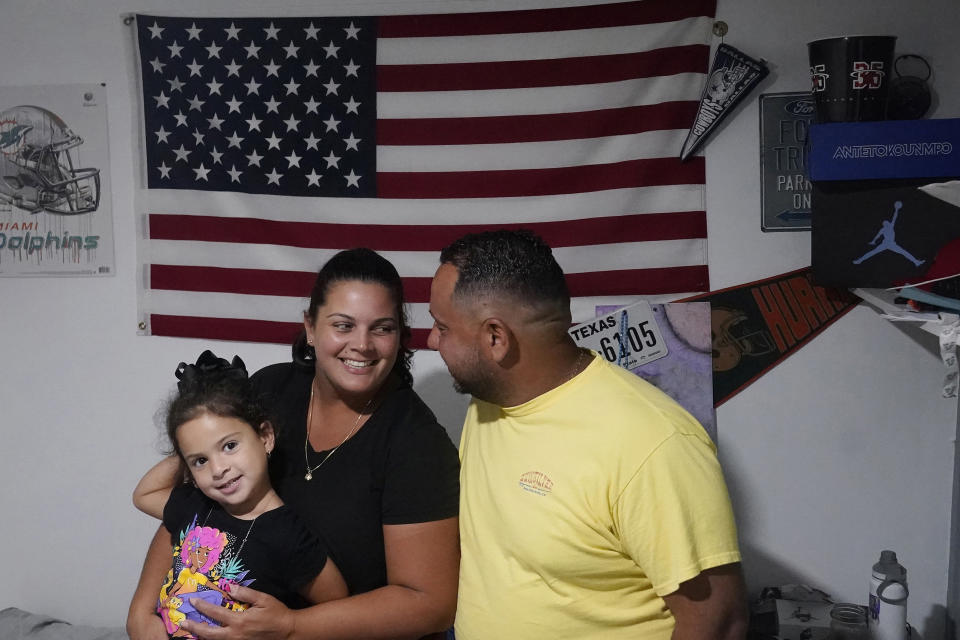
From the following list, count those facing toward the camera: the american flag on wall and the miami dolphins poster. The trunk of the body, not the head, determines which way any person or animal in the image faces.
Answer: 2

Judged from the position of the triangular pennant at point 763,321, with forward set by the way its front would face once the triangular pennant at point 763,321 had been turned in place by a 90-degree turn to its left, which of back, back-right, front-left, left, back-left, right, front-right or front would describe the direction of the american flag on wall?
back

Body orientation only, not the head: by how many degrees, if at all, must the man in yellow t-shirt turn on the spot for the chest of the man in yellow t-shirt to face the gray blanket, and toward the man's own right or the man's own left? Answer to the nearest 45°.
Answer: approximately 90° to the man's own right

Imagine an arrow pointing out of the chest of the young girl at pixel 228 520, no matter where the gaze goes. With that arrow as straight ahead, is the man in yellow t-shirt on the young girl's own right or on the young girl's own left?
on the young girl's own left

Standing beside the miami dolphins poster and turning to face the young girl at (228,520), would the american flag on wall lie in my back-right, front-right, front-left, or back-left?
front-left

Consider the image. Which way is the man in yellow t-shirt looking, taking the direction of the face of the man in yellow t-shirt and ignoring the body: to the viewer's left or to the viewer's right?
to the viewer's left

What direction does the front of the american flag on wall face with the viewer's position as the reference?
facing the viewer

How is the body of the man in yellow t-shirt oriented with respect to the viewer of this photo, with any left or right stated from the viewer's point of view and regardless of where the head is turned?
facing the viewer and to the left of the viewer

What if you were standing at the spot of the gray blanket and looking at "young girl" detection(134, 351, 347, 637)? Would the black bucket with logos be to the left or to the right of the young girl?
left

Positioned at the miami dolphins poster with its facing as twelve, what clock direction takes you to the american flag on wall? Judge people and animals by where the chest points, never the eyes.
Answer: The american flag on wall is roughly at 10 o'clock from the miami dolphins poster.

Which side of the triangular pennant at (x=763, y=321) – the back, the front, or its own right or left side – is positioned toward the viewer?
front

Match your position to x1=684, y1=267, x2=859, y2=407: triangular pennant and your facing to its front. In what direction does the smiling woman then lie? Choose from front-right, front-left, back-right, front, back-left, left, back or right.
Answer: front-right

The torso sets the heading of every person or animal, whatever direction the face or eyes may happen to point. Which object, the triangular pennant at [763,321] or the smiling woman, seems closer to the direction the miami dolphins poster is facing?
the smiling woman

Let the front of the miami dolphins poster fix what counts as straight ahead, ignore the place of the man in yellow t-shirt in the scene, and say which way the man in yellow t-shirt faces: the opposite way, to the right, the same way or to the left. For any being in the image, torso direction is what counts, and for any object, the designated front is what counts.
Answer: to the right
